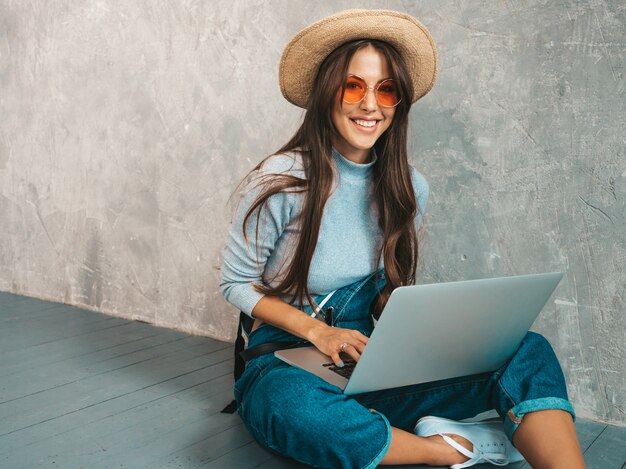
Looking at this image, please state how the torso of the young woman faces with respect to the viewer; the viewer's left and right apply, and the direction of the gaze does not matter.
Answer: facing the viewer and to the right of the viewer

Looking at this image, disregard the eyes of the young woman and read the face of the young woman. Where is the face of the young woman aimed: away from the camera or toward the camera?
toward the camera
